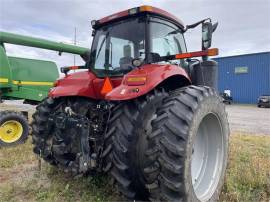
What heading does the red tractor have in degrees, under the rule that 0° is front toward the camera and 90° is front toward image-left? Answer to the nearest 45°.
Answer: approximately 225°

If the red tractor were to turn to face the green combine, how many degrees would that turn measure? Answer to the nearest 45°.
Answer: approximately 90° to its left
